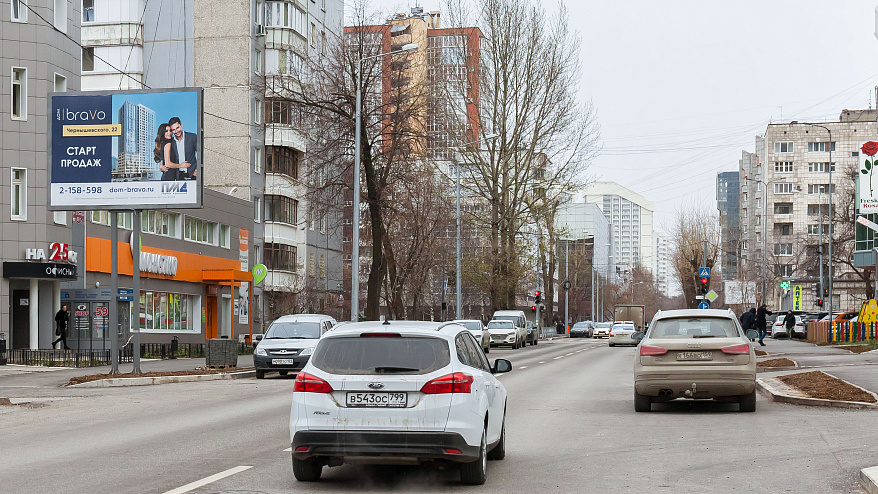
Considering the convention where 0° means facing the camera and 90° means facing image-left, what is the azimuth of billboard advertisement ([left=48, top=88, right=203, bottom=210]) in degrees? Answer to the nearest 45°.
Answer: approximately 0°

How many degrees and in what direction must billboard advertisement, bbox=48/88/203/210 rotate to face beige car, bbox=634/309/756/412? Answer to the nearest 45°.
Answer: approximately 45° to its left

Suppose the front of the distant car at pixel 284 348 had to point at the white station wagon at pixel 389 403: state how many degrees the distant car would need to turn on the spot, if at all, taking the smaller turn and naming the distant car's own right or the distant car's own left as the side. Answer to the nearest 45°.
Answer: approximately 45° to the distant car's own left

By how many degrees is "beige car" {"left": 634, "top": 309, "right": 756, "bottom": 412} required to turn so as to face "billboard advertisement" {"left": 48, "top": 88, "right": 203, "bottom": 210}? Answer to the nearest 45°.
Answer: approximately 45° to its left

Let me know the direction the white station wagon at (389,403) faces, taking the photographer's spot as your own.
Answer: facing away from the viewer

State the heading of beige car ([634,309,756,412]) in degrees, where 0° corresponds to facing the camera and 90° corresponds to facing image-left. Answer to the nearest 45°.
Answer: approximately 180°

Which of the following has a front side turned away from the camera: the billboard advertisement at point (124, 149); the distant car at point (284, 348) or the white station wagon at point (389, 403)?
the white station wagon
